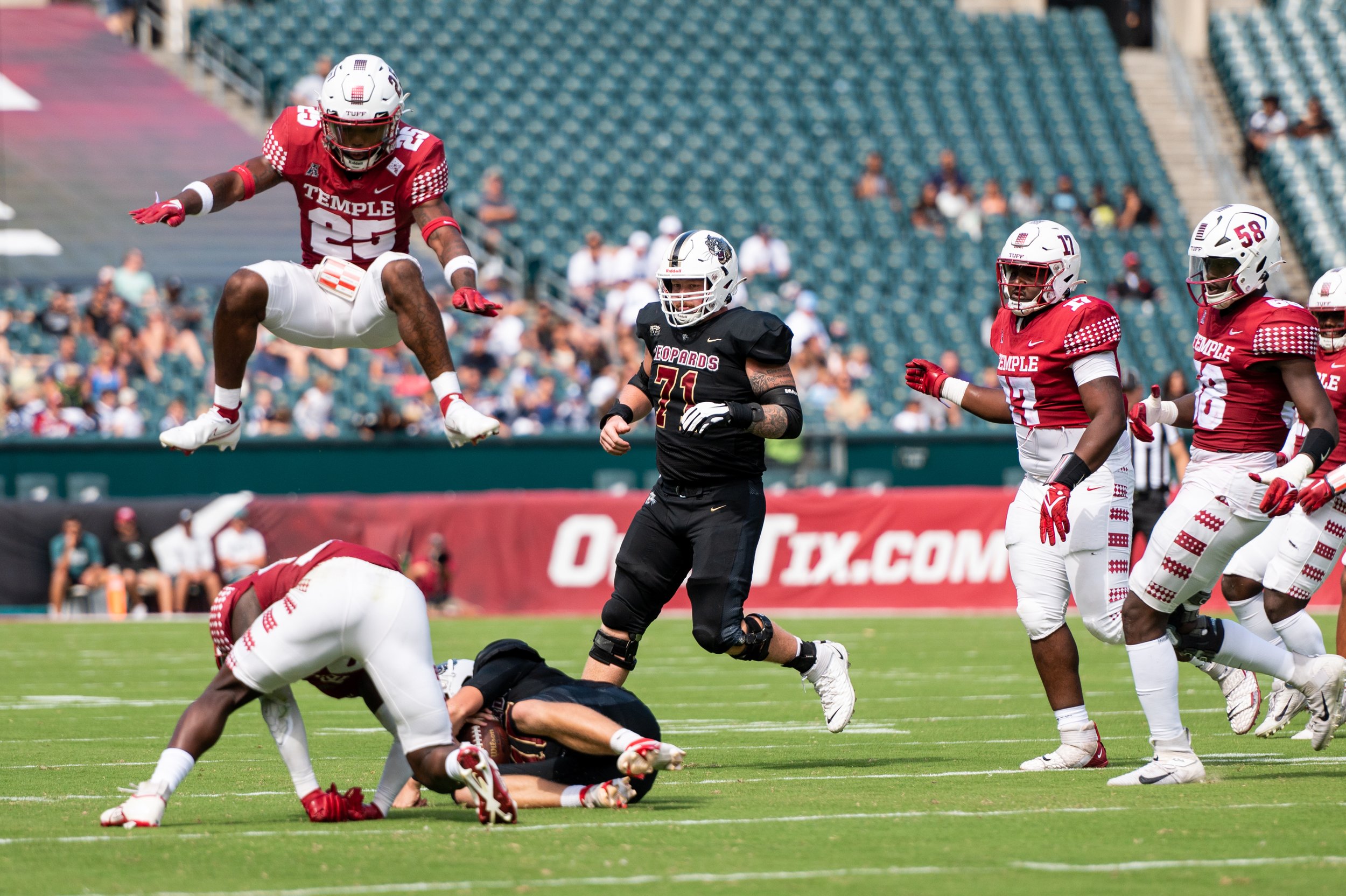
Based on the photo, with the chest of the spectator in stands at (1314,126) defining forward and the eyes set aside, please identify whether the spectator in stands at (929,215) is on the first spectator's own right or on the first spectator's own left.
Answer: on the first spectator's own right

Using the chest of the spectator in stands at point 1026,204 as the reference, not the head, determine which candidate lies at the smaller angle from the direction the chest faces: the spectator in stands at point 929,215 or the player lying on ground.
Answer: the player lying on ground

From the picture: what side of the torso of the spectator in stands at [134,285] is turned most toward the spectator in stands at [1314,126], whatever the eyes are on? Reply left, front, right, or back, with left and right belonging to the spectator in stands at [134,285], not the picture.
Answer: left

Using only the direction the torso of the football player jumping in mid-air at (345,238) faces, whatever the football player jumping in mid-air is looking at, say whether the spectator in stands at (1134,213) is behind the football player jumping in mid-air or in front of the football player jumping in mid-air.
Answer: behind

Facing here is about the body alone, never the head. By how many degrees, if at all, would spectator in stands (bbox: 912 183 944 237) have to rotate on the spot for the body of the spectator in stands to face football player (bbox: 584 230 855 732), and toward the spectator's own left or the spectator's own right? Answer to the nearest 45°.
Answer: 0° — they already face them

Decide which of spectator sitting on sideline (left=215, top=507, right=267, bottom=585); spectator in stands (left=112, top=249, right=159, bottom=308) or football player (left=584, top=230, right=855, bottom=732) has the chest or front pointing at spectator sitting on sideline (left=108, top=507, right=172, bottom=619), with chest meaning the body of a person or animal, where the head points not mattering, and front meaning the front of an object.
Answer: spectator in stands (left=112, top=249, right=159, bottom=308)

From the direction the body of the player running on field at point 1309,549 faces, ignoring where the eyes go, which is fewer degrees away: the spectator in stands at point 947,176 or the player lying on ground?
the player lying on ground

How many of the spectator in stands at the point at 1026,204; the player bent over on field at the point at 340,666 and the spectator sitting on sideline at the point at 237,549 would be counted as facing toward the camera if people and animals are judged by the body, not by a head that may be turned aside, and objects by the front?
2

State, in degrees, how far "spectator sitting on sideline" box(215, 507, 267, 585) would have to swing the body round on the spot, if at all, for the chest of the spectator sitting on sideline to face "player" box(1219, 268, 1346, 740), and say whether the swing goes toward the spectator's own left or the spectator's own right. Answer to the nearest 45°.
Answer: approximately 45° to the spectator's own left

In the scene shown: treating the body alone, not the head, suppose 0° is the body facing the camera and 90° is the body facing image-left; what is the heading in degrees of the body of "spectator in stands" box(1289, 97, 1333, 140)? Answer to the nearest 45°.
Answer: approximately 0°

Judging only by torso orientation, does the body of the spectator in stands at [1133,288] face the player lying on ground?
yes

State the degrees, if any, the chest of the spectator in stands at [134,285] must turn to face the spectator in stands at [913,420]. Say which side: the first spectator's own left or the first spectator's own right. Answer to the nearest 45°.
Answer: approximately 90° to the first spectator's own left
